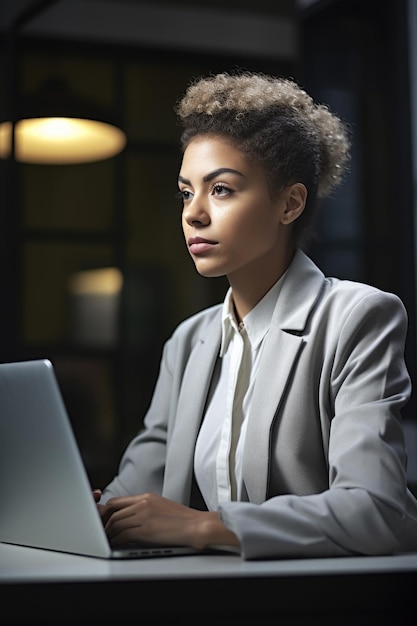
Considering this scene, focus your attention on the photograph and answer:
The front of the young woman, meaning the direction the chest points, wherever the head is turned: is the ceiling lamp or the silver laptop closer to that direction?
the silver laptop

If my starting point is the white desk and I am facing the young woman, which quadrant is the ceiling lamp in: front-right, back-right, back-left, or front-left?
front-left

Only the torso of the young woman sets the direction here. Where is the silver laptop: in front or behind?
in front

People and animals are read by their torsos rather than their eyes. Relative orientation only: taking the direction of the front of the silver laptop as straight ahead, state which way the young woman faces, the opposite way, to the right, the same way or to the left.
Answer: the opposite way

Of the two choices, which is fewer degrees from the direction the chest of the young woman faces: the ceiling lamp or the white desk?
the white desk

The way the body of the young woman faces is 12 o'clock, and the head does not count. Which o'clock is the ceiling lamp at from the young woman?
The ceiling lamp is roughly at 4 o'clock from the young woman.

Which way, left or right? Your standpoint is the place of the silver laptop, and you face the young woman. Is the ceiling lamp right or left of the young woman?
left

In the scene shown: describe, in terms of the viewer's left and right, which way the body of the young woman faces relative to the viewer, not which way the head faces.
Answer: facing the viewer and to the left of the viewer

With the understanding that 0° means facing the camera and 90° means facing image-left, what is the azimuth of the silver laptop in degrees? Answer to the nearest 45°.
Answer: approximately 225°
